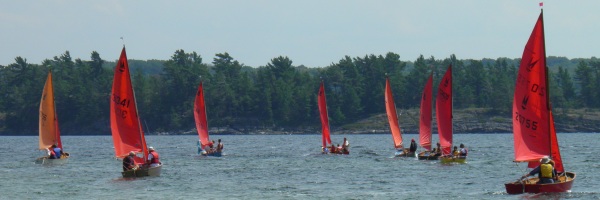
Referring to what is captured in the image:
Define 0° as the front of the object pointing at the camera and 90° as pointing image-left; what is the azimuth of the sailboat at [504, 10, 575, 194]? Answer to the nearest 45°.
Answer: approximately 225°
